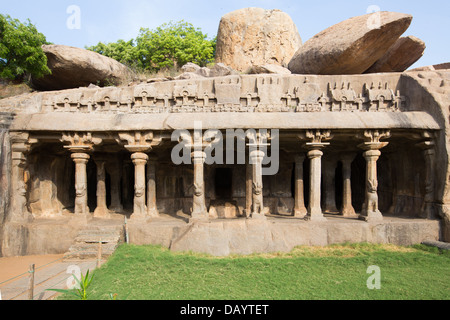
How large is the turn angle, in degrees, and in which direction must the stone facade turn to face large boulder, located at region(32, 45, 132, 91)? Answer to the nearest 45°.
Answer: approximately 135° to its right

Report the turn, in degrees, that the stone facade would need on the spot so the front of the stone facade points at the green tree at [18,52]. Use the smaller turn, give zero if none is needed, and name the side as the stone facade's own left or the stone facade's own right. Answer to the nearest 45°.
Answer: approximately 90° to the stone facade's own right

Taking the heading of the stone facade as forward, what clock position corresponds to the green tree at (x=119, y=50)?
The green tree is roughly at 5 o'clock from the stone facade.

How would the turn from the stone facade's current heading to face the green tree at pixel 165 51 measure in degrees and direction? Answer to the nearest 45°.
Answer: approximately 180°

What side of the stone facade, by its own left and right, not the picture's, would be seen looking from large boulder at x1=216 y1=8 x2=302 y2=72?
back

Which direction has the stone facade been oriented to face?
toward the camera
